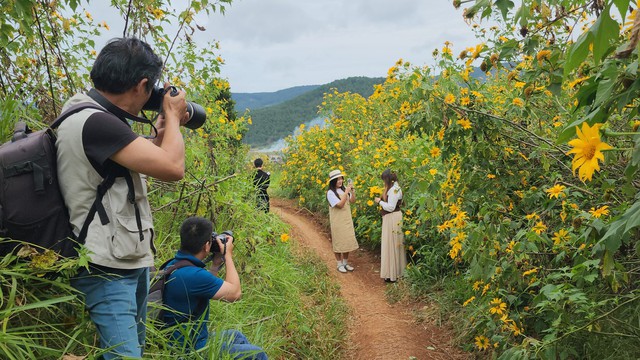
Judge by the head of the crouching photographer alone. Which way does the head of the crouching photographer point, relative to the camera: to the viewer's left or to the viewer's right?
to the viewer's right

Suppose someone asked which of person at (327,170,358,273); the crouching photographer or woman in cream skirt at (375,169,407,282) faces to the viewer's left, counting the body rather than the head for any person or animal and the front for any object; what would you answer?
the woman in cream skirt

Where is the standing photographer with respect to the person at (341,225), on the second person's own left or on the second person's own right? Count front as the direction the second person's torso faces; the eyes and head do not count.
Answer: on the second person's own right

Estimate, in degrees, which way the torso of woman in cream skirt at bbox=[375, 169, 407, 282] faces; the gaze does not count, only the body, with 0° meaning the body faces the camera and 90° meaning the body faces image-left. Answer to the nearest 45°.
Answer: approximately 90°

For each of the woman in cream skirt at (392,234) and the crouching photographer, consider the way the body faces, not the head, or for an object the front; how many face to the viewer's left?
1

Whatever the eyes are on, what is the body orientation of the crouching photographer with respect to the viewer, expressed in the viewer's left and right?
facing away from the viewer and to the right of the viewer

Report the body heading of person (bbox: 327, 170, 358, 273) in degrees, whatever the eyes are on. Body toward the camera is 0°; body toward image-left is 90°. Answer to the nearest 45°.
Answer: approximately 315°
